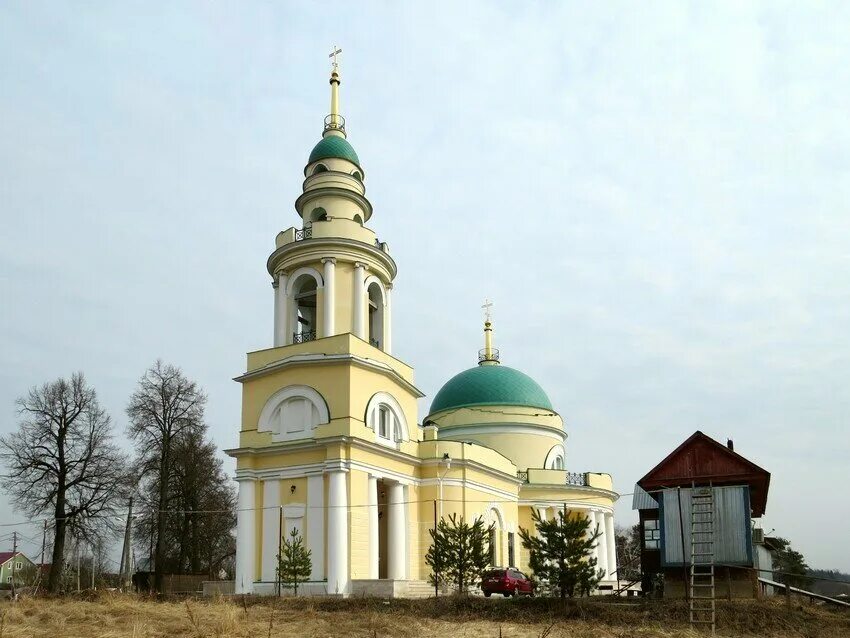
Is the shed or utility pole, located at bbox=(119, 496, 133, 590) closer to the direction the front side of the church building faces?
the utility pole

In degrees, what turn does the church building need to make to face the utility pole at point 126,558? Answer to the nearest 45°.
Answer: approximately 45° to its right

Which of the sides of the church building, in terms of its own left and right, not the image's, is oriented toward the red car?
left

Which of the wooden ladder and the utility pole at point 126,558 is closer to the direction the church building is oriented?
the utility pole

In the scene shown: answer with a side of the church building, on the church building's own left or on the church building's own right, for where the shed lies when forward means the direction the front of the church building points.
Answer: on the church building's own left

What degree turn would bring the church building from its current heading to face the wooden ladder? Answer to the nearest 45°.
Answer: approximately 90° to its left
